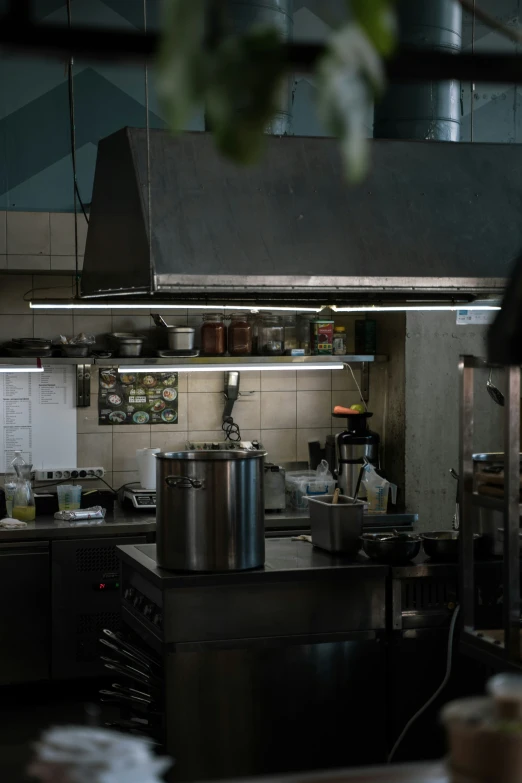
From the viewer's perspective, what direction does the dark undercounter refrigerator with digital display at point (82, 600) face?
toward the camera

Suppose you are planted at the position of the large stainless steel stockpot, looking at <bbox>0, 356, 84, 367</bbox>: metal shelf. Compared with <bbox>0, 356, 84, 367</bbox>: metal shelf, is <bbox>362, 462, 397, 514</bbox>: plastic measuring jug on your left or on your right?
right

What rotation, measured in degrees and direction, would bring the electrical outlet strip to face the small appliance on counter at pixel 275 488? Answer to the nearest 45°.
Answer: approximately 90° to its left

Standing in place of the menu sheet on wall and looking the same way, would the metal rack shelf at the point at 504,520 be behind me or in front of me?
in front

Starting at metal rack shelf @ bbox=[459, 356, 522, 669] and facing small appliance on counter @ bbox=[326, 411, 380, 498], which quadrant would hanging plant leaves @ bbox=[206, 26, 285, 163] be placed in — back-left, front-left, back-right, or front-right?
back-left

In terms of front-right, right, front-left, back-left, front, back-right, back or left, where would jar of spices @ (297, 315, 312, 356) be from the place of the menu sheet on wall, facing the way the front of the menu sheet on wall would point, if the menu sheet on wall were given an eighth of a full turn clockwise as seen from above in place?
back-left

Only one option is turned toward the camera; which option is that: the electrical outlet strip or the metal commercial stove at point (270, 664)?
the electrical outlet strip

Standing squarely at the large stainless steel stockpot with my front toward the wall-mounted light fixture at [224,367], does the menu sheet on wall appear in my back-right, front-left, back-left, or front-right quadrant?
front-left

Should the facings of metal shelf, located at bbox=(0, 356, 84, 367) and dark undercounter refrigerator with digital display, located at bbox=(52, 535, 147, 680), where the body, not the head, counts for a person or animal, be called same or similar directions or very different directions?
same or similar directions

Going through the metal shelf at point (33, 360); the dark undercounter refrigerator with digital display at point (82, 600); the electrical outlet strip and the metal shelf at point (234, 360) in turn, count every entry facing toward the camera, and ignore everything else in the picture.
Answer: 4

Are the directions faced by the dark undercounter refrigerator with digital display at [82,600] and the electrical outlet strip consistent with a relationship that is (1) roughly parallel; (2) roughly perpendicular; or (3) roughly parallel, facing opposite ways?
roughly parallel

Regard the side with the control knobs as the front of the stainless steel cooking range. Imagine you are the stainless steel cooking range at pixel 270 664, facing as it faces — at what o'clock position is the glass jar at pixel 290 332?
The glass jar is roughly at 3 o'clock from the stainless steel cooking range.

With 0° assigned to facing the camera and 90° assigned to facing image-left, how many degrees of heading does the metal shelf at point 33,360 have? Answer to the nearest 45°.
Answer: approximately 0°

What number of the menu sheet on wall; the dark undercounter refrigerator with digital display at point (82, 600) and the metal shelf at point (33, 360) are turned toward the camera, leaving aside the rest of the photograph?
3

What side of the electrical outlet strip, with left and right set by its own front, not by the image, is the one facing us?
front

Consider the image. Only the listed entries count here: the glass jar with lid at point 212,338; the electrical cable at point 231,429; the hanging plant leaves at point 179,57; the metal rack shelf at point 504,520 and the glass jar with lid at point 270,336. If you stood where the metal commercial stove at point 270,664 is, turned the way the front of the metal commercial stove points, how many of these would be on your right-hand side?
3

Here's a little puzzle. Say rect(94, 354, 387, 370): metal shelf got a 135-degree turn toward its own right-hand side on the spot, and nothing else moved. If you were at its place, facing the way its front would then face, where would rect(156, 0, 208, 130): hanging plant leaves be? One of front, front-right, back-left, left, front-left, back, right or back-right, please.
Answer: back-left

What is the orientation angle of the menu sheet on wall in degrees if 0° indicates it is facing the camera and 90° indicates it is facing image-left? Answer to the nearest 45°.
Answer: approximately 0°
